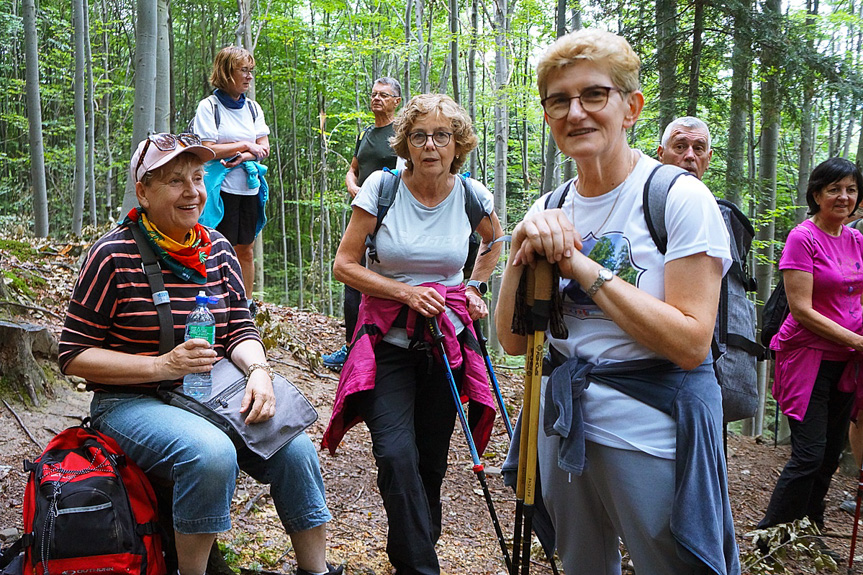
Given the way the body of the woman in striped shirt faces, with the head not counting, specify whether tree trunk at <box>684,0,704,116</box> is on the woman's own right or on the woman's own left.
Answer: on the woman's own left

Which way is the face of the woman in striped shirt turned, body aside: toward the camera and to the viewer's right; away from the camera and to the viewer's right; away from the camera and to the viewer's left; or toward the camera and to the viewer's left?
toward the camera and to the viewer's right

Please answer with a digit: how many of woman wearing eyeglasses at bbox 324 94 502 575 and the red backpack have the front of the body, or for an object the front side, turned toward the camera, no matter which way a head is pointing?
2

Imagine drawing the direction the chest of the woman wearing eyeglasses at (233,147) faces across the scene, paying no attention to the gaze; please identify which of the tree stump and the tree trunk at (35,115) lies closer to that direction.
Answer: the tree stump

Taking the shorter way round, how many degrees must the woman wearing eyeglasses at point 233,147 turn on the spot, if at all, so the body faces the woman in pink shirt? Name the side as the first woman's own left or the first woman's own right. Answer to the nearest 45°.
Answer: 0° — they already face them

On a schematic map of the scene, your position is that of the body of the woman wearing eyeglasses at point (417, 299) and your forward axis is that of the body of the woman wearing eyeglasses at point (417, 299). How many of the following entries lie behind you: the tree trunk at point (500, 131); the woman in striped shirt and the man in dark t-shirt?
2

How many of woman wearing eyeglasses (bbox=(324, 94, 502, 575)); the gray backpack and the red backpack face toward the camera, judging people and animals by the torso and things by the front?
2
